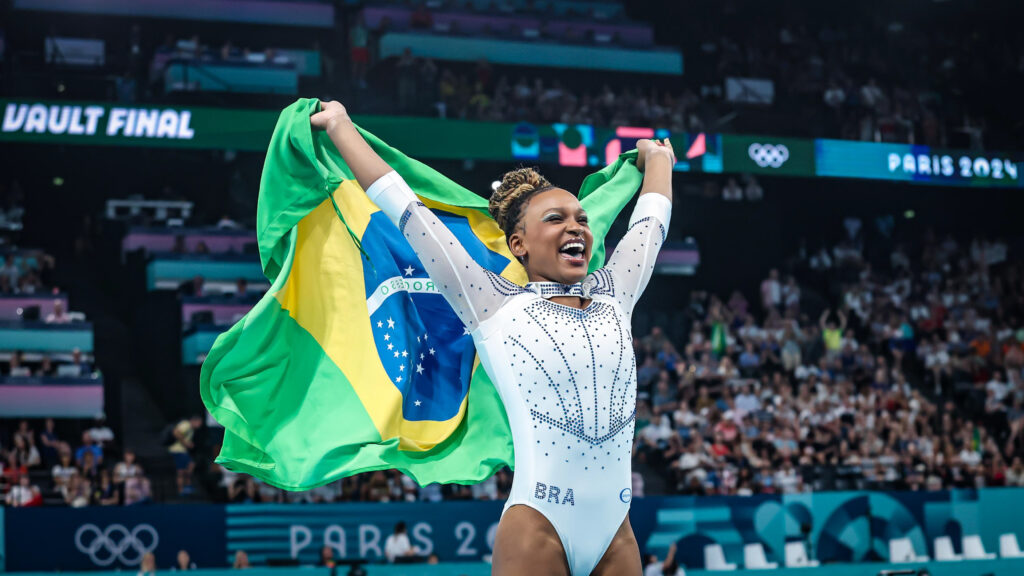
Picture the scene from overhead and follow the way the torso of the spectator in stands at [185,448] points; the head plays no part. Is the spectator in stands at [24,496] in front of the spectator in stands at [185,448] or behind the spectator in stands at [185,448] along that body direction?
behind

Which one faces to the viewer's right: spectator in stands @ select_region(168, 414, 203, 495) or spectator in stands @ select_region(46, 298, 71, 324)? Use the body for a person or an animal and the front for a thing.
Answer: spectator in stands @ select_region(168, 414, 203, 495)

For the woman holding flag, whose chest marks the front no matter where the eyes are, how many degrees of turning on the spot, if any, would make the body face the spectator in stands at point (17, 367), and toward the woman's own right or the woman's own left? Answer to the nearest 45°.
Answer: approximately 180°

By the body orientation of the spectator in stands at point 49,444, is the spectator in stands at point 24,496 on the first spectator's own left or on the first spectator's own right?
on the first spectator's own right

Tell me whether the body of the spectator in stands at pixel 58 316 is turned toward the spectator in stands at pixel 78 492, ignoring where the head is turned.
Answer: yes

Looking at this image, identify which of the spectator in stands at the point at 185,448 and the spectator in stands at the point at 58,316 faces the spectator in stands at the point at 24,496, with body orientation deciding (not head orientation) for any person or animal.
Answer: the spectator in stands at the point at 58,316

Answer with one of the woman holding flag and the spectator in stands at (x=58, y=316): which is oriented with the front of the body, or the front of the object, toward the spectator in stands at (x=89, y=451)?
the spectator in stands at (x=58, y=316)

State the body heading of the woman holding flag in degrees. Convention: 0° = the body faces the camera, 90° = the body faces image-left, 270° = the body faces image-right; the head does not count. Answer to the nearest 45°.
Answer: approximately 315°

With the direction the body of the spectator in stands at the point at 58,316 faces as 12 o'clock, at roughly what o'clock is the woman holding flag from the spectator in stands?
The woman holding flag is roughly at 12 o'clock from the spectator in stands.
